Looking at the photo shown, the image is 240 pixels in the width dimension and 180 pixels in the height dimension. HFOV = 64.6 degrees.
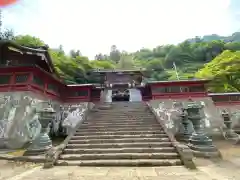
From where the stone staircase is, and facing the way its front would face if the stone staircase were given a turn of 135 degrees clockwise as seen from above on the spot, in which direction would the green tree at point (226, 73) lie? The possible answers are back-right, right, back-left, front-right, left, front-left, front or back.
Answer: right

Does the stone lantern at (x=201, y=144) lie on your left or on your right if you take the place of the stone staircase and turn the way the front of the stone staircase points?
on your left

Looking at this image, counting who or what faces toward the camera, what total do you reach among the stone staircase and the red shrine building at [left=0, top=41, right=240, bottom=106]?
2

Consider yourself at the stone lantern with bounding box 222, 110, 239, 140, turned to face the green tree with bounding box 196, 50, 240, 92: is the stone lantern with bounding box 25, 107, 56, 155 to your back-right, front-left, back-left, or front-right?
back-left

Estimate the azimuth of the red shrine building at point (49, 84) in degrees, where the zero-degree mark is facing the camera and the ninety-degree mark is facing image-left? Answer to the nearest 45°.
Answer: approximately 0°

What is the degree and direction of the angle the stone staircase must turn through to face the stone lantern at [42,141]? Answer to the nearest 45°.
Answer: approximately 90° to its right
